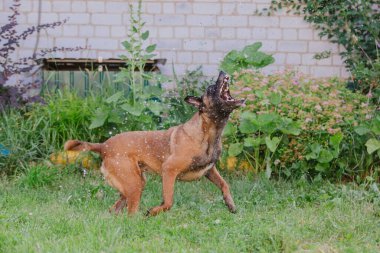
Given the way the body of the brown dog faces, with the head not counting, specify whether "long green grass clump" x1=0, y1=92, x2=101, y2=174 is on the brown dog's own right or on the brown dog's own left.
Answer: on the brown dog's own left

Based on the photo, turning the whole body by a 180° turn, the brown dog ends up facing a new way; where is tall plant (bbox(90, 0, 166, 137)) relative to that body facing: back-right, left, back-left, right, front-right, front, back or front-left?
right

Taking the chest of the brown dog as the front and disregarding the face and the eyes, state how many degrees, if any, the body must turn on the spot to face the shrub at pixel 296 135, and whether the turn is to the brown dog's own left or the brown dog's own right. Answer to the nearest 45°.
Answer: approximately 45° to the brown dog's own left

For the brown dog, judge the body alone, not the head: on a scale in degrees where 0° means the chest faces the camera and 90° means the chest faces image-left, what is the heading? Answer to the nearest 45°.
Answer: approximately 270°

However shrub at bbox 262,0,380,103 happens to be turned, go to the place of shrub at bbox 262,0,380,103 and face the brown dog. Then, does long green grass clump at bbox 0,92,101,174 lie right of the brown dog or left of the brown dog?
right

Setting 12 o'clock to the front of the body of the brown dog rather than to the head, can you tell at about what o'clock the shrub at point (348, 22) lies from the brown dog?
The shrub is roughly at 10 o'clock from the brown dog.

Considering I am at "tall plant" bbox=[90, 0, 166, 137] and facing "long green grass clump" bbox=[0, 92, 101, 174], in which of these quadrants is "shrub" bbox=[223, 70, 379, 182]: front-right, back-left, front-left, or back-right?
back-left
